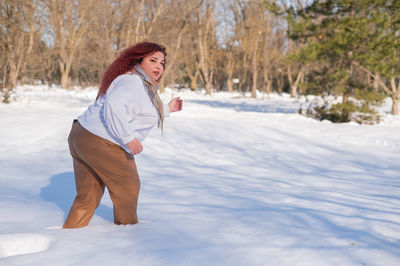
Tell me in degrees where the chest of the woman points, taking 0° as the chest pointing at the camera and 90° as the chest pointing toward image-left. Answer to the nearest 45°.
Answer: approximately 270°

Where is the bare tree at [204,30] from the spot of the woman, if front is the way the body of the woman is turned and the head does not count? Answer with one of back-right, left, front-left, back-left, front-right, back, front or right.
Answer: left

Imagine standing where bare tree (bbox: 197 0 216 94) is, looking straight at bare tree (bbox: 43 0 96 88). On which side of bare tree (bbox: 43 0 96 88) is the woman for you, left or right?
left

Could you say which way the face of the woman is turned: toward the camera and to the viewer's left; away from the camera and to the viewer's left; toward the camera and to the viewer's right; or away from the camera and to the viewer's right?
toward the camera and to the viewer's right

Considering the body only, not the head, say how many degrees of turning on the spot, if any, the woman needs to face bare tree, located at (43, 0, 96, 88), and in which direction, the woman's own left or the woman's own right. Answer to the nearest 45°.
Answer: approximately 90° to the woman's own left
